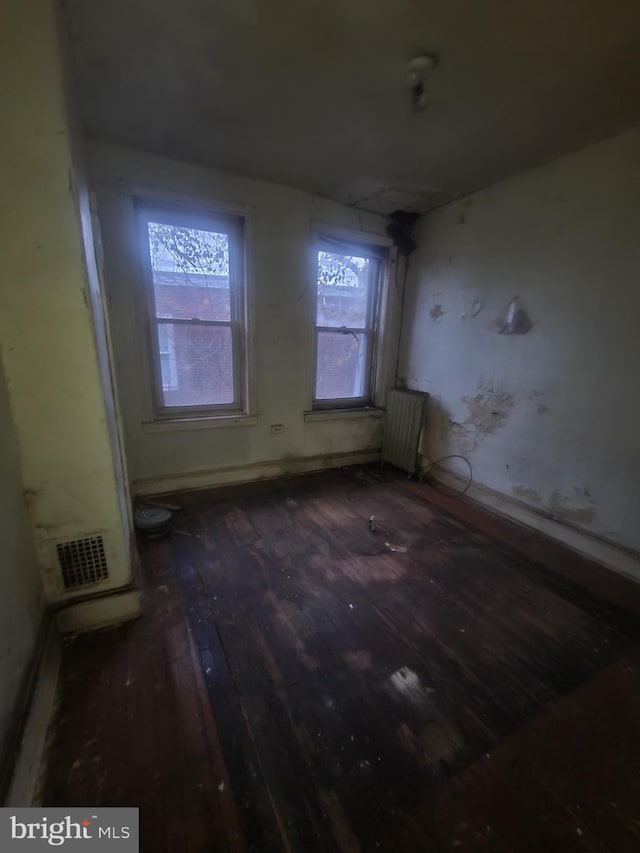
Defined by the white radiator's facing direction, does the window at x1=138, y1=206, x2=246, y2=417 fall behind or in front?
in front

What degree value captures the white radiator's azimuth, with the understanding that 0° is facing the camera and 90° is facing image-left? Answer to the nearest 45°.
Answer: approximately 45°
